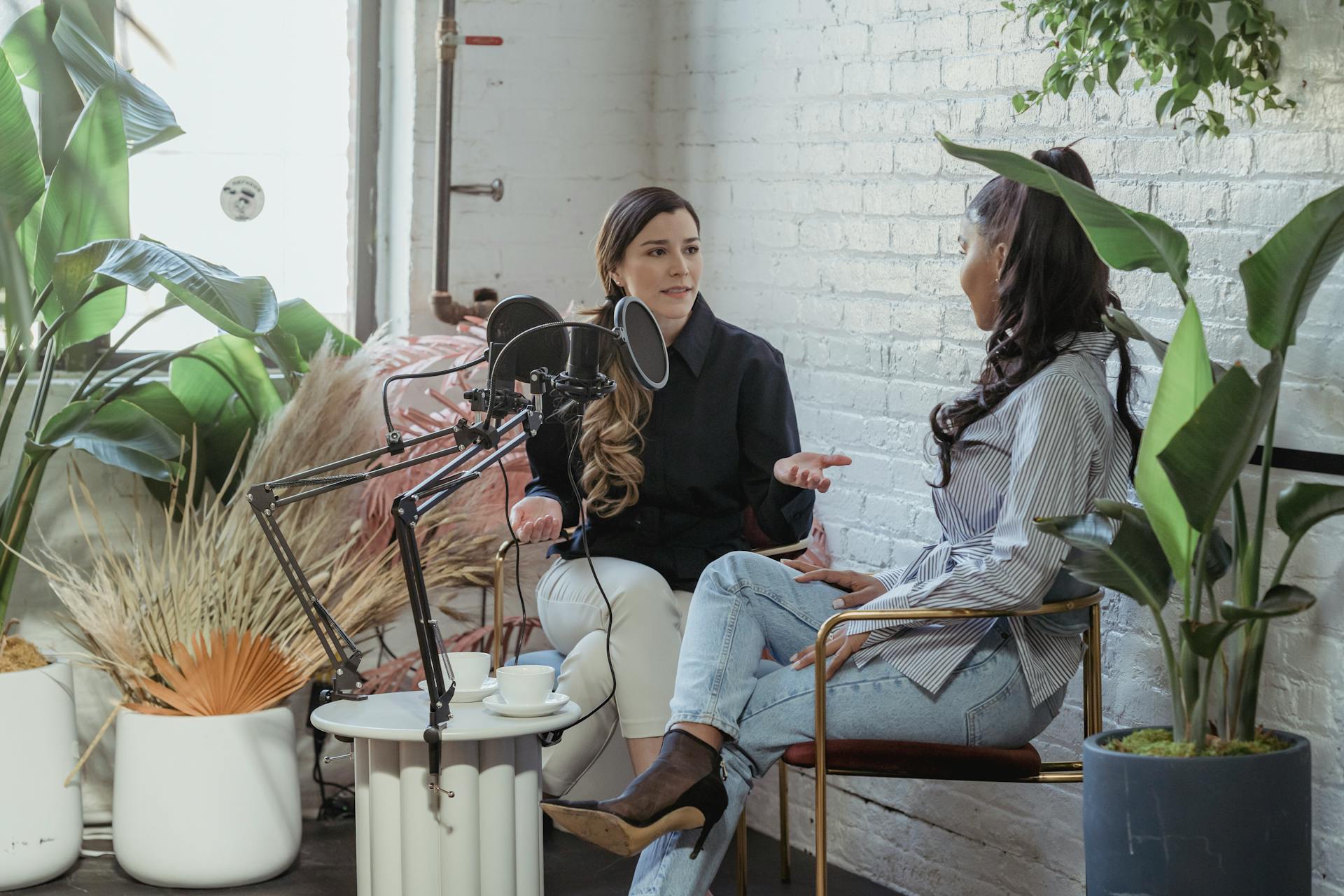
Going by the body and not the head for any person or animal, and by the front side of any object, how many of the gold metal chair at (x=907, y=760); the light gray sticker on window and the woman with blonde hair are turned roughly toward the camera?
2

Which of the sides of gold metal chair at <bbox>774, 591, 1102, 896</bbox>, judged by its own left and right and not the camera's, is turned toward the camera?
left

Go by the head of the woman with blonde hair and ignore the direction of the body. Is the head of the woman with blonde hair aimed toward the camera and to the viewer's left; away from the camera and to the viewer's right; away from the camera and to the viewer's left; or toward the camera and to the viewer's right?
toward the camera and to the viewer's right

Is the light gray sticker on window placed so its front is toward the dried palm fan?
yes

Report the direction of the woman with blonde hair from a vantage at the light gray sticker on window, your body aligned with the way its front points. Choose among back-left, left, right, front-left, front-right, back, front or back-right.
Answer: front-left

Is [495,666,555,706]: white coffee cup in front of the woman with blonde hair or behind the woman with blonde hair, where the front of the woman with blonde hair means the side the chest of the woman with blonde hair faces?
in front

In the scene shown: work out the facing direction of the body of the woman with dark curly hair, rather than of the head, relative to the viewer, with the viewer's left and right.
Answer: facing to the left of the viewer

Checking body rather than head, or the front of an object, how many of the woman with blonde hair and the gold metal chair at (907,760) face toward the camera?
1

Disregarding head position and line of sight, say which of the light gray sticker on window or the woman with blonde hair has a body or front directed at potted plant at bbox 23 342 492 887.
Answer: the light gray sticker on window
